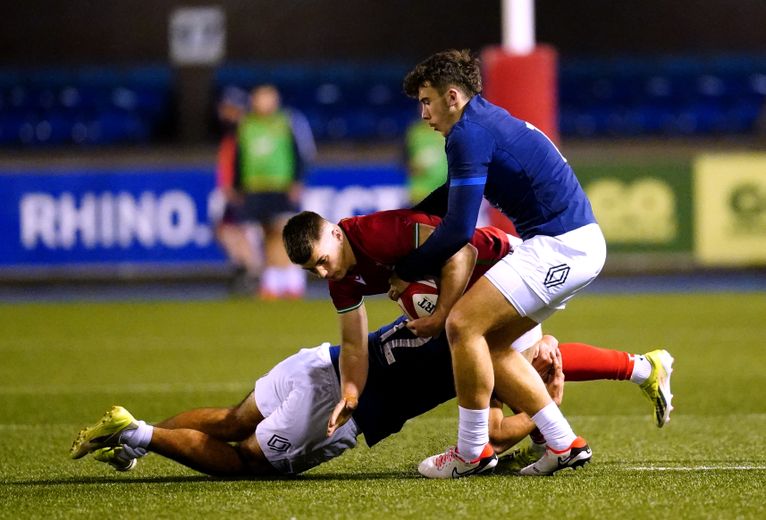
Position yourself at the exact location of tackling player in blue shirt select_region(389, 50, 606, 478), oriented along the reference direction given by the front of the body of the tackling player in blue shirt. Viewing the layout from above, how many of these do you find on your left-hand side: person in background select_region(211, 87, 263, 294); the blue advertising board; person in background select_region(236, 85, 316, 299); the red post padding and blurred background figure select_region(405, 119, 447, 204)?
0

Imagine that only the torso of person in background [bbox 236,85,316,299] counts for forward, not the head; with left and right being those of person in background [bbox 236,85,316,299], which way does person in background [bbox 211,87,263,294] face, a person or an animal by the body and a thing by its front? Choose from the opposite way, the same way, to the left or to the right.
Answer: the same way

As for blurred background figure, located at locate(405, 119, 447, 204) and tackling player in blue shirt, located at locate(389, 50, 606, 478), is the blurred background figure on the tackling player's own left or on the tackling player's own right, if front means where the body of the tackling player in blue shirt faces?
on the tackling player's own right

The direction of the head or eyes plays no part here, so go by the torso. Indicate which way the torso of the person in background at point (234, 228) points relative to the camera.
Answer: toward the camera

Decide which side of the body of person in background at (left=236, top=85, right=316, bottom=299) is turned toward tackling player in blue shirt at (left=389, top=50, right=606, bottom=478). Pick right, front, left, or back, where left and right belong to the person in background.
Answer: front

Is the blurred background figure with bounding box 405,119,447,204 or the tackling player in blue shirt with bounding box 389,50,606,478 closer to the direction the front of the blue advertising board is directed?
the tackling player in blue shirt

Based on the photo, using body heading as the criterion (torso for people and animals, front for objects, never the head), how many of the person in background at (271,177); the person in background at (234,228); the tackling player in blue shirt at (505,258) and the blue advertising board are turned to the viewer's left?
1

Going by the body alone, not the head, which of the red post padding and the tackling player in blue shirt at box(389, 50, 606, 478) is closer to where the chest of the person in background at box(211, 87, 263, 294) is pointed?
the tackling player in blue shirt

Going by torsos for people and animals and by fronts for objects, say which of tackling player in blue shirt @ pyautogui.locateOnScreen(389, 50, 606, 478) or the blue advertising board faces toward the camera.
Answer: the blue advertising board

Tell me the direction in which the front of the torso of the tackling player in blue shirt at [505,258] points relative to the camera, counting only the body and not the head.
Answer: to the viewer's left

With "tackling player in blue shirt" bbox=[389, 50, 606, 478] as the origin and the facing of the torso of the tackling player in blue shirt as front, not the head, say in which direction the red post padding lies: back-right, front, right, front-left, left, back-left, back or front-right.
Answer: right

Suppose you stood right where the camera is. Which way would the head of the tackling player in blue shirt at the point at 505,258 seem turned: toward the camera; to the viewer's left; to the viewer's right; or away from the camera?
to the viewer's left

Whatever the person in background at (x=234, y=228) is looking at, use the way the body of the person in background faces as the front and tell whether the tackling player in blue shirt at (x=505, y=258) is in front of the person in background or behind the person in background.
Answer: in front

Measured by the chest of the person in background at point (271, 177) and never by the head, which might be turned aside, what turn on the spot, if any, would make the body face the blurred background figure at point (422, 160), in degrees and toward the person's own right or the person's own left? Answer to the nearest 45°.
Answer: approximately 90° to the person's own left

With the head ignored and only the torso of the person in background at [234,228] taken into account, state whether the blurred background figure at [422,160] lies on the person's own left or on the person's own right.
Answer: on the person's own left
